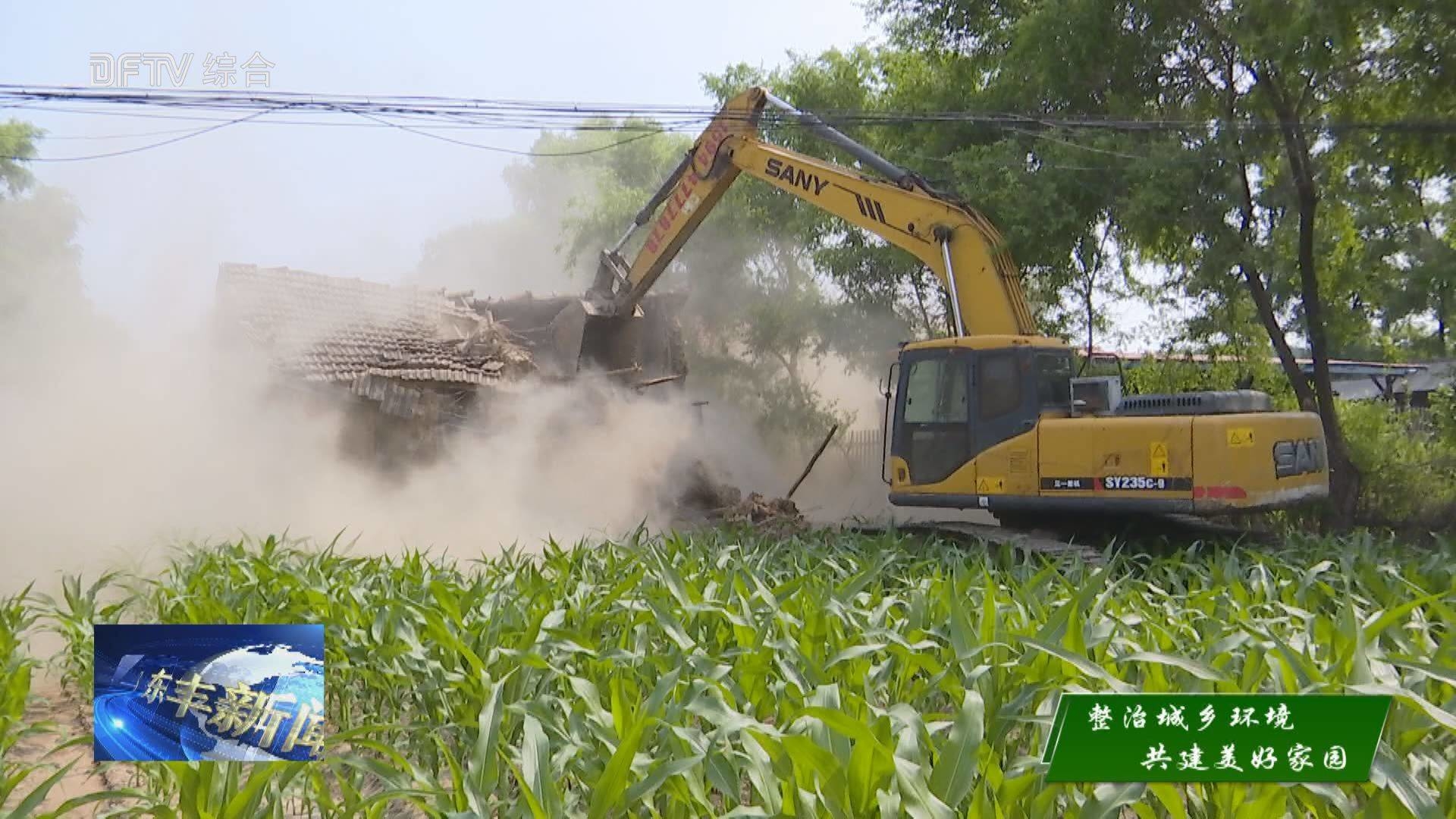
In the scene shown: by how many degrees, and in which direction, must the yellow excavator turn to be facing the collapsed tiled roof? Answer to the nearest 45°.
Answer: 0° — it already faces it

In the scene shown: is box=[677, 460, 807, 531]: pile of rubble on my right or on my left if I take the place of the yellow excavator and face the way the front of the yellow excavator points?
on my left

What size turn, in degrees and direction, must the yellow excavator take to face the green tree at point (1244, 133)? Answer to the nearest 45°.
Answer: approximately 135° to its right

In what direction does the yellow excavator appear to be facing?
to the viewer's left

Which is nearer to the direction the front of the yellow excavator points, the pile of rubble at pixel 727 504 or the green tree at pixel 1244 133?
the pile of rubble

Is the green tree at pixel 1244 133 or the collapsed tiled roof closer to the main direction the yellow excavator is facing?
the collapsed tiled roof

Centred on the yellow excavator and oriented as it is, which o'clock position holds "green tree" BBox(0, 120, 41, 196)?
The green tree is roughly at 1 o'clock from the yellow excavator.

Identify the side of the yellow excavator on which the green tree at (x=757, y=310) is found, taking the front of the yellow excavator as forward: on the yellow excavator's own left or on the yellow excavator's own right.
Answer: on the yellow excavator's own right
